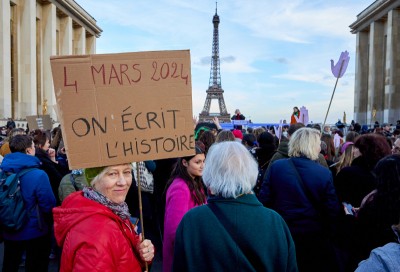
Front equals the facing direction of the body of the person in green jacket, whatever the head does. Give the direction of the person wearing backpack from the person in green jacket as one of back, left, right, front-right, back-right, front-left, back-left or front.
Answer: front-left

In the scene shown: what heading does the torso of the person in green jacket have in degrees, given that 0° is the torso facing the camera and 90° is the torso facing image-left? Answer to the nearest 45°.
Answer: approximately 180°

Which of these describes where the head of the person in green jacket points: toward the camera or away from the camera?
away from the camera

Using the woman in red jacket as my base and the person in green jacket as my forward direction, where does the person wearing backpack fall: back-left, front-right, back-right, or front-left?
back-left

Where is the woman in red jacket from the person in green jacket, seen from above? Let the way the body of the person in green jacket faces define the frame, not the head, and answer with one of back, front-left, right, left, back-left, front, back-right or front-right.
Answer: left

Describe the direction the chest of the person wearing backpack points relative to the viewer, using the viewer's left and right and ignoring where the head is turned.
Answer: facing away from the viewer and to the right of the viewer

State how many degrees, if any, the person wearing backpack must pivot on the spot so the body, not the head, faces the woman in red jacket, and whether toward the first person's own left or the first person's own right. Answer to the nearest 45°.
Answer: approximately 135° to the first person's own right

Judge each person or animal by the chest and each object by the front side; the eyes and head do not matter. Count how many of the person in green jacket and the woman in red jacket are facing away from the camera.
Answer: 1

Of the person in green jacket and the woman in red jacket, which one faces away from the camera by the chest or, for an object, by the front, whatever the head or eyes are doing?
the person in green jacket
